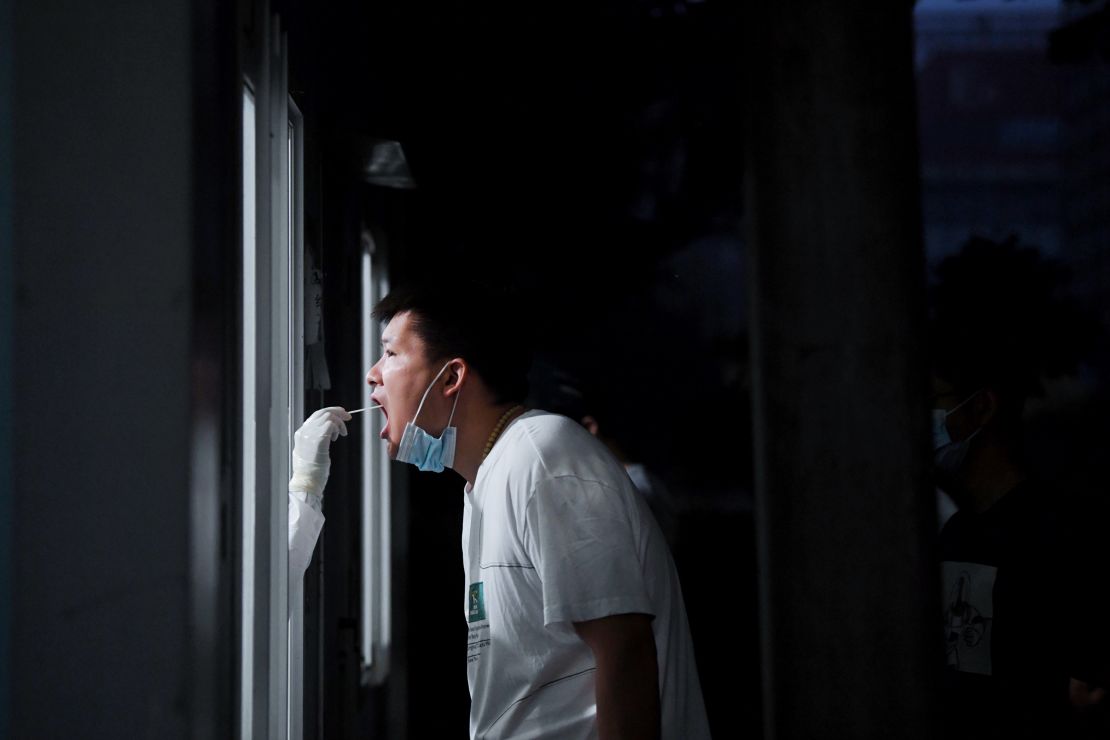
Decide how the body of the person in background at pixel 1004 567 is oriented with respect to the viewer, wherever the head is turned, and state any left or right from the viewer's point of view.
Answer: facing the viewer and to the left of the viewer

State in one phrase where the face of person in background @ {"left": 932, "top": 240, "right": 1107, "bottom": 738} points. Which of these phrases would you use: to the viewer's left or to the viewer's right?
to the viewer's left

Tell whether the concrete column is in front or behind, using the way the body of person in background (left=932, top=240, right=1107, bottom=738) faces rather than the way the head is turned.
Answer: in front

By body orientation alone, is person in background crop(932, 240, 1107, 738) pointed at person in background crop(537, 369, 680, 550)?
no

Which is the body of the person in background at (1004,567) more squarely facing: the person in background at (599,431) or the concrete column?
the concrete column
